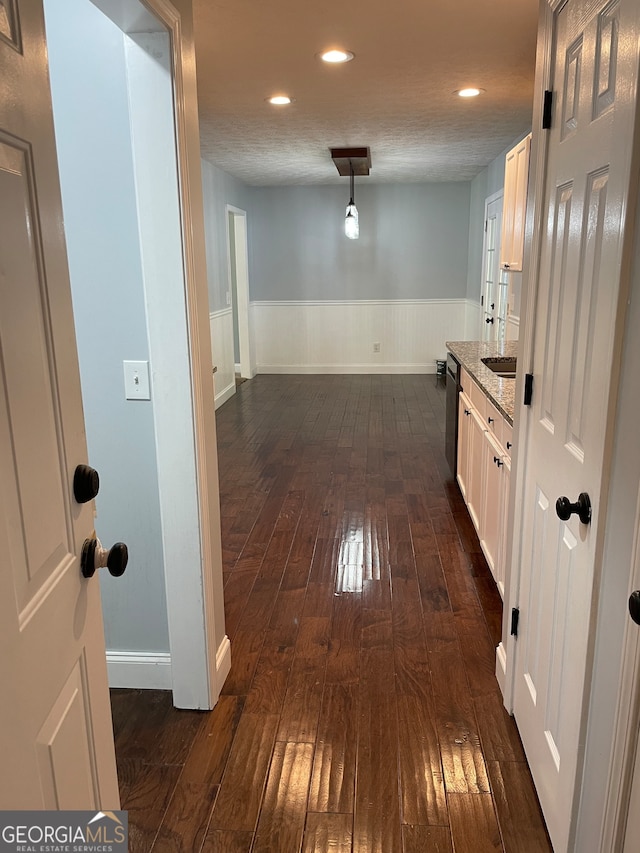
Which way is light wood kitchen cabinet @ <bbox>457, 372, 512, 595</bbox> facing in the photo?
to the viewer's left

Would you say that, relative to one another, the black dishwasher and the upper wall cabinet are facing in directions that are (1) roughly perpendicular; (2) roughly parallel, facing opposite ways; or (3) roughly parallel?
roughly parallel

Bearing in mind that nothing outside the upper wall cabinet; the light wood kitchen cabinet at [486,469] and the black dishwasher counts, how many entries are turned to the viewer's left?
3

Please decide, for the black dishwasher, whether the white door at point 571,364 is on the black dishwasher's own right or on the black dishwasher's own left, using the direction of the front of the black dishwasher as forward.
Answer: on the black dishwasher's own left

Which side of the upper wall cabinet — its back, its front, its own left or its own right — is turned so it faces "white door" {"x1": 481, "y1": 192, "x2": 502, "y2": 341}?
right

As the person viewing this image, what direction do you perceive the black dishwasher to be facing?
facing to the left of the viewer

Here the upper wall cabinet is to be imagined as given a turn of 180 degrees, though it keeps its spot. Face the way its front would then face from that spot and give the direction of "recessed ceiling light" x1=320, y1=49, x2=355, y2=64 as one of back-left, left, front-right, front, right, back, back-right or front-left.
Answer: back-right

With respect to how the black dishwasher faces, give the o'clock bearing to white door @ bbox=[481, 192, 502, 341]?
The white door is roughly at 3 o'clock from the black dishwasher.

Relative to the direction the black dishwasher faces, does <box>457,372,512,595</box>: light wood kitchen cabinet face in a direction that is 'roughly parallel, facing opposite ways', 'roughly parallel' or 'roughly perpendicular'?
roughly parallel

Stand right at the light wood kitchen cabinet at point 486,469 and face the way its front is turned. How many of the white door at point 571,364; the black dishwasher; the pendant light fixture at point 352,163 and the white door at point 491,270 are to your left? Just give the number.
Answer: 1

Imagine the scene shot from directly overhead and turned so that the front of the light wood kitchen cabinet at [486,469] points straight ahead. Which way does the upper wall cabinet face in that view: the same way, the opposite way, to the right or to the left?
the same way

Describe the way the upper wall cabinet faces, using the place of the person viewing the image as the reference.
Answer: facing to the left of the viewer

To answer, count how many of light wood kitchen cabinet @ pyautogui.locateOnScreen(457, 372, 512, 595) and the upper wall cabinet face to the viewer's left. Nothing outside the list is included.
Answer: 2

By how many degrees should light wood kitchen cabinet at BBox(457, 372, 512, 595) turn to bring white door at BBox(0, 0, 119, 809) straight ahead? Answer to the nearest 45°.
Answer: approximately 90° to its left

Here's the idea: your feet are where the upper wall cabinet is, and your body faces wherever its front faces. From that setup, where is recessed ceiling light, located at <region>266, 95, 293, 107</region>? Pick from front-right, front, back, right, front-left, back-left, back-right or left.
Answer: front
